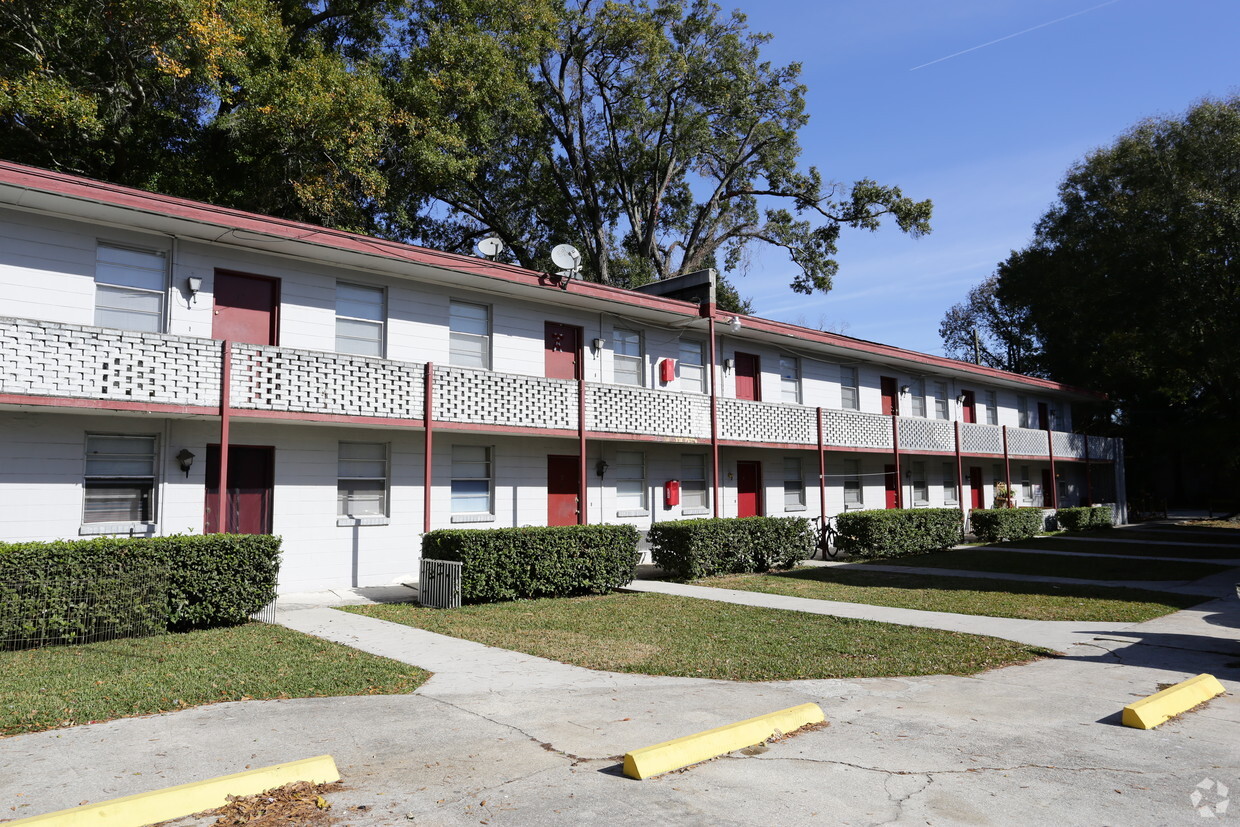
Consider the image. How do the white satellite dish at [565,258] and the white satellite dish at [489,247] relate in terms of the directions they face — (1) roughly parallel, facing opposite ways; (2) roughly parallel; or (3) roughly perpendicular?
roughly parallel

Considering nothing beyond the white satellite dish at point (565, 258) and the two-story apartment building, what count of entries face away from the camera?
0
